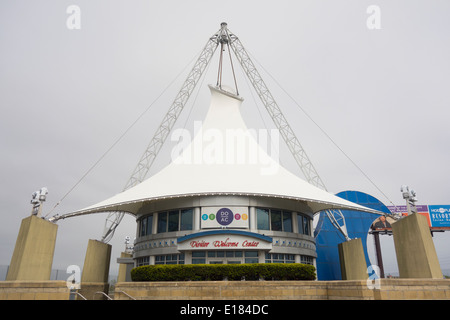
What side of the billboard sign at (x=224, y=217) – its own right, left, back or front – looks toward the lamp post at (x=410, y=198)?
left

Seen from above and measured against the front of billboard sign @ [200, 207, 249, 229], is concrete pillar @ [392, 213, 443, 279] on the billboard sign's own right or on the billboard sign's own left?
on the billboard sign's own left

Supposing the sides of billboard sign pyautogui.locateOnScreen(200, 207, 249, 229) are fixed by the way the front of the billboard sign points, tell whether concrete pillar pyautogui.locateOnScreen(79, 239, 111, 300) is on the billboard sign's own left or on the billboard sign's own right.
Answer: on the billboard sign's own right

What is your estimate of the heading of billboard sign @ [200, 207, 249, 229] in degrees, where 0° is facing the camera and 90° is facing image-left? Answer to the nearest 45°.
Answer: approximately 0°

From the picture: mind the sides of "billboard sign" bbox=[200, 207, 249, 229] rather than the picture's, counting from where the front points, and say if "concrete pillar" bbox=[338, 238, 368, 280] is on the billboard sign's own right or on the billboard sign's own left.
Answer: on the billboard sign's own left

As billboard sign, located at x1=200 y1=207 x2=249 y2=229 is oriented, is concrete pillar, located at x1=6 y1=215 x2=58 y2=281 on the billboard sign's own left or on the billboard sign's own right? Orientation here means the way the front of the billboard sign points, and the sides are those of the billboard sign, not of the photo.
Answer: on the billboard sign's own right
